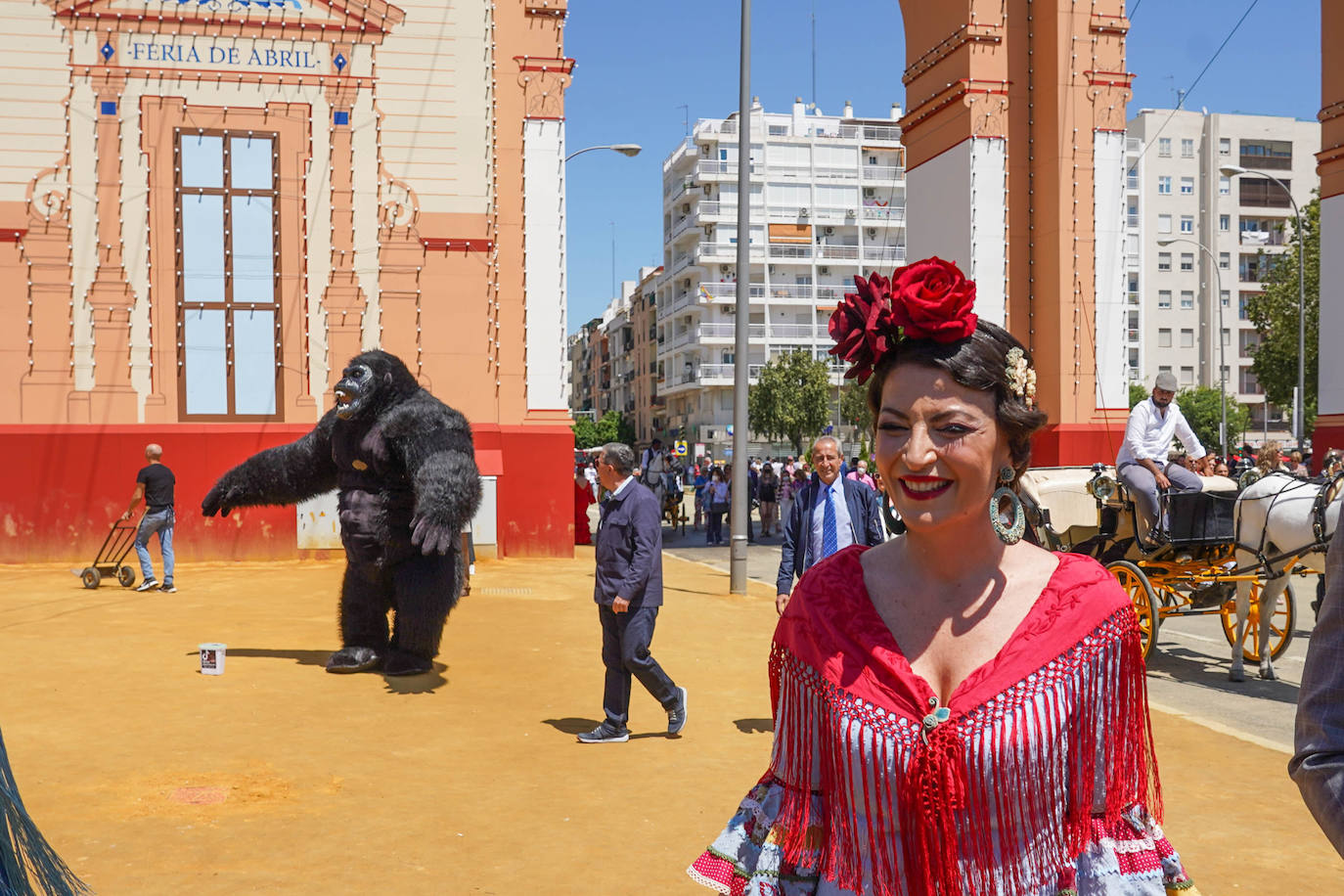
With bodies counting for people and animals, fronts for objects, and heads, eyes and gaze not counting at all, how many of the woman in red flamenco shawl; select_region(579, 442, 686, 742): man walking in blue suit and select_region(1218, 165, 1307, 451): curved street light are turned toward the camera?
1

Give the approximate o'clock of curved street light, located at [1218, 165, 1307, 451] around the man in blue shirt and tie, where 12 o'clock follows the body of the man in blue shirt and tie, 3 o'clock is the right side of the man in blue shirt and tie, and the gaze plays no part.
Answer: The curved street light is roughly at 7 o'clock from the man in blue shirt and tie.

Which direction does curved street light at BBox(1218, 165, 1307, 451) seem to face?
to the viewer's left

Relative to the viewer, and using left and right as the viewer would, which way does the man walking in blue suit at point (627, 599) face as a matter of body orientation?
facing to the left of the viewer

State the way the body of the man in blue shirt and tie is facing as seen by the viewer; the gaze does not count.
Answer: toward the camera

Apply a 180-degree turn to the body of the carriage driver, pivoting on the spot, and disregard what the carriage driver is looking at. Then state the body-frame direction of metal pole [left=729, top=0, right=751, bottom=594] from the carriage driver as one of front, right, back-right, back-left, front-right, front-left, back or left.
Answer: front

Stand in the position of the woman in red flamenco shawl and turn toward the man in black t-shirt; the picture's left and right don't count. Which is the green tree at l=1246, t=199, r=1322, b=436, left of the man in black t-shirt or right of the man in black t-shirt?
right

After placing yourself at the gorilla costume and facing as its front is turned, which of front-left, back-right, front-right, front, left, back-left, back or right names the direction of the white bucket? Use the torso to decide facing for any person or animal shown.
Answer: front-right

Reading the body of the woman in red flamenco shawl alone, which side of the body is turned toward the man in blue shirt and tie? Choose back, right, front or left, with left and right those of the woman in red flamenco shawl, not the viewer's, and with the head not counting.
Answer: back

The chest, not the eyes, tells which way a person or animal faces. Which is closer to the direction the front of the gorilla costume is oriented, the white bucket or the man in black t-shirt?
the white bucket
